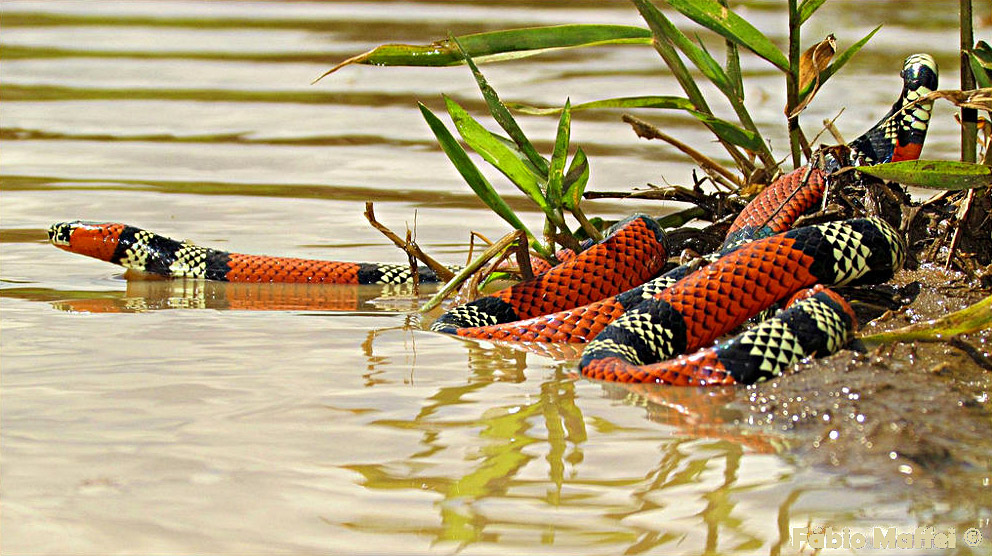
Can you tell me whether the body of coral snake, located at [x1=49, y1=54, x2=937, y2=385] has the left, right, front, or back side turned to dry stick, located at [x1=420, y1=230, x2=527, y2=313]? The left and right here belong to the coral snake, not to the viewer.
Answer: front

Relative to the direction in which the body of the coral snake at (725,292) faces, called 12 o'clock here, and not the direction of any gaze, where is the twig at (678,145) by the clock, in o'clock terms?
The twig is roughly at 3 o'clock from the coral snake.

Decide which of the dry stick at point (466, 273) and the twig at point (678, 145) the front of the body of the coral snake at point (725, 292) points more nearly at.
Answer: the dry stick

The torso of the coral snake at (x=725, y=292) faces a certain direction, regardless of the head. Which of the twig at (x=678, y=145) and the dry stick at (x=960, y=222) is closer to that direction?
the twig

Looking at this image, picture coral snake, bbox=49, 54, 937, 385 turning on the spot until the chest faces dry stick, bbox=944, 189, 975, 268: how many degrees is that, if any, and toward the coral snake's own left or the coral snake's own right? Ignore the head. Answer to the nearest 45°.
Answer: approximately 180°

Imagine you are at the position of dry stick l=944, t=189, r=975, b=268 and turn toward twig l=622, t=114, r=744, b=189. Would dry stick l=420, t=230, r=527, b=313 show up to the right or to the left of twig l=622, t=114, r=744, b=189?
left

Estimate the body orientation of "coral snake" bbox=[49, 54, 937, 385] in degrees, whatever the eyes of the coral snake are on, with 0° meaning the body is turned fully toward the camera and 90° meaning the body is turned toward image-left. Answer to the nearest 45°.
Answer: approximately 90°
